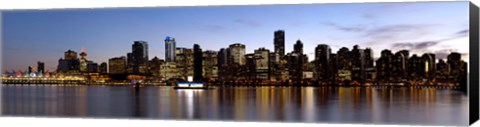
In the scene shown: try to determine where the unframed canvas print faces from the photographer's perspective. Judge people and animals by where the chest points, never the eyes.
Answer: facing the viewer and to the left of the viewer
